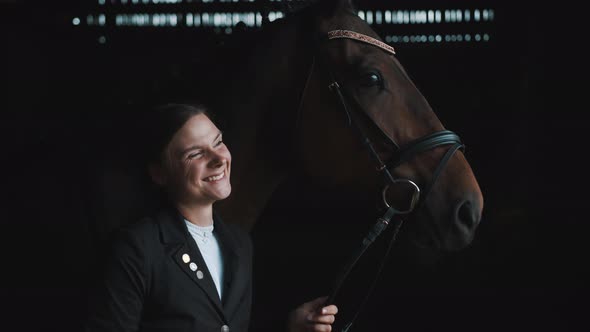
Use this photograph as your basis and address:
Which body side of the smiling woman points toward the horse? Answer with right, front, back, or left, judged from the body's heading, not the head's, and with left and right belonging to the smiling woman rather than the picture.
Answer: left

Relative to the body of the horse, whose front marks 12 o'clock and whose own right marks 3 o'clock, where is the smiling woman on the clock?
The smiling woman is roughly at 4 o'clock from the horse.

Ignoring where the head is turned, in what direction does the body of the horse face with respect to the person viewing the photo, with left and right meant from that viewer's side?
facing to the right of the viewer

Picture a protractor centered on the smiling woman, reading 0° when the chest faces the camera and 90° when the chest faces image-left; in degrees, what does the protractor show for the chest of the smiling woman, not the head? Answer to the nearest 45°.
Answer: approximately 315°
